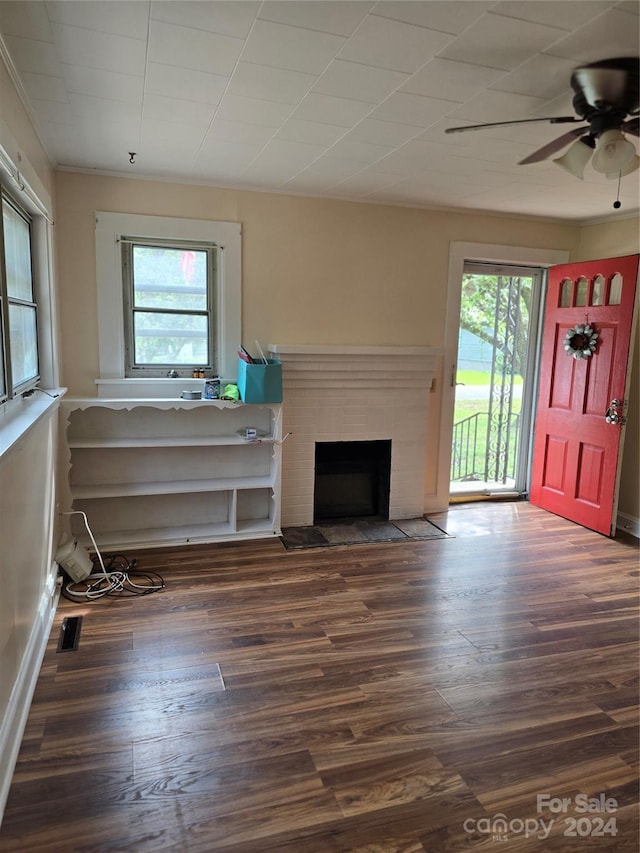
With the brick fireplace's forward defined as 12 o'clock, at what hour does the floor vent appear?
The floor vent is roughly at 1 o'clock from the brick fireplace.

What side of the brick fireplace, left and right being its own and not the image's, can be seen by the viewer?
front

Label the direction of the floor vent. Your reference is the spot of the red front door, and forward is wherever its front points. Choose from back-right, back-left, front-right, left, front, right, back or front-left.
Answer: front

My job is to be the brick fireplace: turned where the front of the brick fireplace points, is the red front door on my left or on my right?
on my left

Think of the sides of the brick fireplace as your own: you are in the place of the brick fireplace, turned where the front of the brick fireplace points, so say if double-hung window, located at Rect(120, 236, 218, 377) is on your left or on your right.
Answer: on your right

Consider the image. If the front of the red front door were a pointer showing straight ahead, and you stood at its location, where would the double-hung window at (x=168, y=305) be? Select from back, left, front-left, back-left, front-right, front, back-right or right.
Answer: front

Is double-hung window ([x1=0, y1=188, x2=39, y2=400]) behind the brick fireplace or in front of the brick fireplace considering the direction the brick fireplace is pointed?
in front

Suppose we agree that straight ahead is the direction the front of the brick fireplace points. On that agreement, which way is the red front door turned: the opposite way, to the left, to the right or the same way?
to the right

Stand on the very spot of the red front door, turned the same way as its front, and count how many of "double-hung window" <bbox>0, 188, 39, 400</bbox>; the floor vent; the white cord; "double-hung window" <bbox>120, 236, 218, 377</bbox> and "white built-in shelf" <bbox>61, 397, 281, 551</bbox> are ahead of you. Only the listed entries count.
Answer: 5

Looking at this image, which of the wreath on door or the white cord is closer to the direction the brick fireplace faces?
the white cord

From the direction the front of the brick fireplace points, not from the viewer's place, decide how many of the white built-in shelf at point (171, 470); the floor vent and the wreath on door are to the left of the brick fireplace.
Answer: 1

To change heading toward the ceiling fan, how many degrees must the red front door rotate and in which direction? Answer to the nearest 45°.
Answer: approximately 45° to its left

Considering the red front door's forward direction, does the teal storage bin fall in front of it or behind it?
in front

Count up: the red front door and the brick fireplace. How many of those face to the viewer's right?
0

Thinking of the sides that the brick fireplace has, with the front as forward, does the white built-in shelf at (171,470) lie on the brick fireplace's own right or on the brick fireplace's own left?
on the brick fireplace's own right
